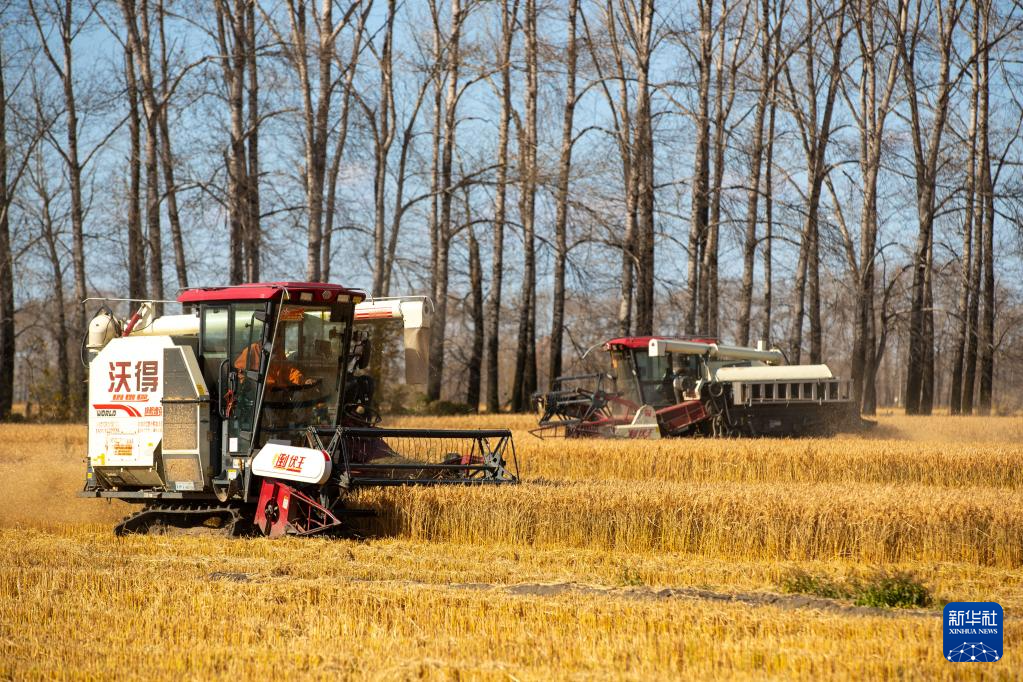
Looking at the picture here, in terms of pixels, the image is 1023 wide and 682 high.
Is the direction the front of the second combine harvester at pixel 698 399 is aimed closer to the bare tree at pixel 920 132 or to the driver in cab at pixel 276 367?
the driver in cab

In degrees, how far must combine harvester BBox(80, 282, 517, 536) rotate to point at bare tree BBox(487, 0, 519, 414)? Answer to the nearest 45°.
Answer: approximately 135° to its left

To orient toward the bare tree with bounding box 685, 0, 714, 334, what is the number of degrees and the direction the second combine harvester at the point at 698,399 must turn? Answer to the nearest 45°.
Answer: approximately 135° to its right

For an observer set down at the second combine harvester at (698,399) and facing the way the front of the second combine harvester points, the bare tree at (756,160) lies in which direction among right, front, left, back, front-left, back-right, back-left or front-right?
back-right

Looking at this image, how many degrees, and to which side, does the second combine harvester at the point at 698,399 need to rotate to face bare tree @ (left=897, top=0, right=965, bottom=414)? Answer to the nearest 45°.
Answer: approximately 180°

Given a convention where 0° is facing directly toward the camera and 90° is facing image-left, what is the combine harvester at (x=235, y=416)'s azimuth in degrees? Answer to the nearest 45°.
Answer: approximately 315°

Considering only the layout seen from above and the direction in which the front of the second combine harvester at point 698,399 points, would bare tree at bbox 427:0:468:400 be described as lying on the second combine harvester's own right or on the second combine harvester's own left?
on the second combine harvester's own right

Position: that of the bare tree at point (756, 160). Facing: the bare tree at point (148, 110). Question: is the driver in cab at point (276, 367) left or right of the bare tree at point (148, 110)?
left

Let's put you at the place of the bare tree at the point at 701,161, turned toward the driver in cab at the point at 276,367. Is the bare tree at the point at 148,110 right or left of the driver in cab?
right

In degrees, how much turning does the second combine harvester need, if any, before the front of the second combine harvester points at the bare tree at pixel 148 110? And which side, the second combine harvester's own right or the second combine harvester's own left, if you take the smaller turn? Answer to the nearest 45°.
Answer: approximately 45° to the second combine harvester's own right
